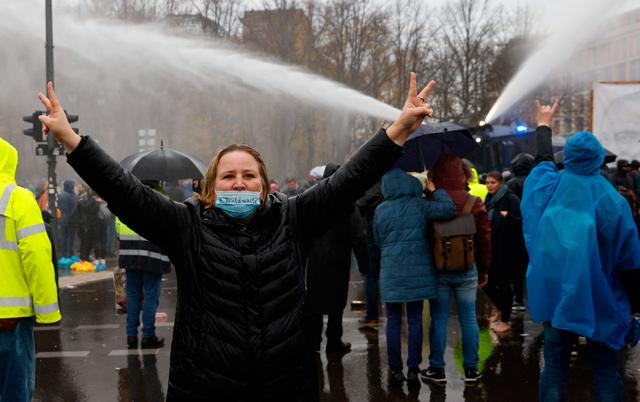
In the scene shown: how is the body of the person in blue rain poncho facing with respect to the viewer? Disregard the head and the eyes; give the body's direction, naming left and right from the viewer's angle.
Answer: facing away from the viewer

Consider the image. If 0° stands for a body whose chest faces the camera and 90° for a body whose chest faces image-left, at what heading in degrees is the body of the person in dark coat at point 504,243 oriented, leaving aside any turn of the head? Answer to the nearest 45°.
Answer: approximately 45°

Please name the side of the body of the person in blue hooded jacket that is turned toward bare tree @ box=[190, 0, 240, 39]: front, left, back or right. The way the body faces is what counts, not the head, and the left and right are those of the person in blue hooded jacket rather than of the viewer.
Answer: front

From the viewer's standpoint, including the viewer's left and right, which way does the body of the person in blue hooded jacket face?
facing away from the viewer

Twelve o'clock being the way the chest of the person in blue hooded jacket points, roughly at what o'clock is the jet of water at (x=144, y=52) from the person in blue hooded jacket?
The jet of water is roughly at 11 o'clock from the person in blue hooded jacket.

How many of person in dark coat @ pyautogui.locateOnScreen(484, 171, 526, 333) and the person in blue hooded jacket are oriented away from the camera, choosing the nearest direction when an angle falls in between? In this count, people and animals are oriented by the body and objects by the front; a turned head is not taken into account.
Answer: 1

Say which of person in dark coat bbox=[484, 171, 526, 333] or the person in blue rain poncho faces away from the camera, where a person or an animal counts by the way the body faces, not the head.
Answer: the person in blue rain poncho

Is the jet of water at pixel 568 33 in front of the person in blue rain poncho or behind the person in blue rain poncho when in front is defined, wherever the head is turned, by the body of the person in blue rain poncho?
in front

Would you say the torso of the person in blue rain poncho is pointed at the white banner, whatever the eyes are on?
yes

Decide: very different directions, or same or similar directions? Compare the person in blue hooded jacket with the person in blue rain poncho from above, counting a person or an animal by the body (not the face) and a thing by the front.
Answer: same or similar directions

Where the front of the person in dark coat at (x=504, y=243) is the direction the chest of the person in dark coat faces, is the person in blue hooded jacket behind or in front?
in front

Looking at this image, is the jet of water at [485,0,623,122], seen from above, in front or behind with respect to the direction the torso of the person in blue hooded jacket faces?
in front

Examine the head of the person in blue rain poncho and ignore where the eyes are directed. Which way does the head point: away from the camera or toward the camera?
away from the camera

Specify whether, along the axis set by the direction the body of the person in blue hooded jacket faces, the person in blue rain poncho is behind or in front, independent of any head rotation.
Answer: behind
